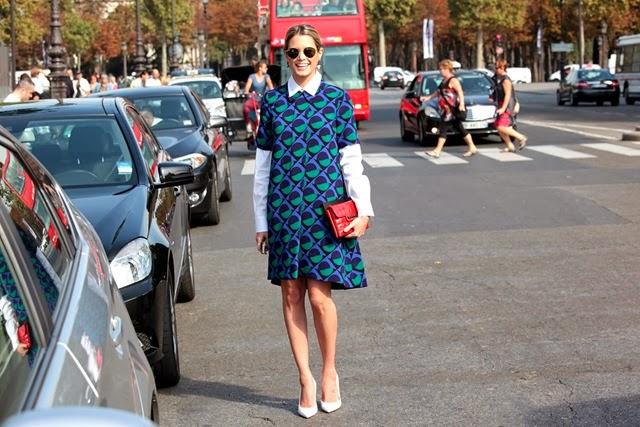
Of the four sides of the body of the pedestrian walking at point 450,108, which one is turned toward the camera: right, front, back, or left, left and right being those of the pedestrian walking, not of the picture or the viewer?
left

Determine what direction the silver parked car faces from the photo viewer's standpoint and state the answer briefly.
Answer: facing the viewer and to the left of the viewer

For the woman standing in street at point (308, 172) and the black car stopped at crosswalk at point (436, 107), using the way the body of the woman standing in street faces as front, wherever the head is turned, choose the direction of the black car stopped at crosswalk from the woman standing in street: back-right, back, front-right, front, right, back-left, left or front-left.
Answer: back

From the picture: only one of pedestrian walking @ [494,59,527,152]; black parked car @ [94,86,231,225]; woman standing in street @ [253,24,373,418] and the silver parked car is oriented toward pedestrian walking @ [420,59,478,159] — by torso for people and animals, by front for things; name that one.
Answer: pedestrian walking @ [494,59,527,152]

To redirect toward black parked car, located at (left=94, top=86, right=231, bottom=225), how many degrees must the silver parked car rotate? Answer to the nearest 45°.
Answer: approximately 135° to its right

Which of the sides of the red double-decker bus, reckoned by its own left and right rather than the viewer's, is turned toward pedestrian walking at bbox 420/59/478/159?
front

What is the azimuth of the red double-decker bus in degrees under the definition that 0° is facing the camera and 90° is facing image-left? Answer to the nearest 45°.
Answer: approximately 0°

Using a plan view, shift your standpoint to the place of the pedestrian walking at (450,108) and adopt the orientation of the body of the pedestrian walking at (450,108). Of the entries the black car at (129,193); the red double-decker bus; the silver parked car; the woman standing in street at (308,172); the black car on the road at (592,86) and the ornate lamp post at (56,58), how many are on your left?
3

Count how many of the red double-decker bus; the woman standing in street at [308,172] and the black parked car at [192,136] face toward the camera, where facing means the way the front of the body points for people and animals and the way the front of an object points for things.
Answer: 3

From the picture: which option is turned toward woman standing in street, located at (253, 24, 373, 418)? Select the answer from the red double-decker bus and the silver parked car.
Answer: the red double-decker bus

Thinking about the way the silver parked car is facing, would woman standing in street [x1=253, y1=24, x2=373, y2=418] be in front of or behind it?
behind

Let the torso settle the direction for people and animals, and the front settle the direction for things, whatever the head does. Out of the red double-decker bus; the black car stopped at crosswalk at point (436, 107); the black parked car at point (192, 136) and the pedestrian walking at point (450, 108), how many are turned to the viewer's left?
1
